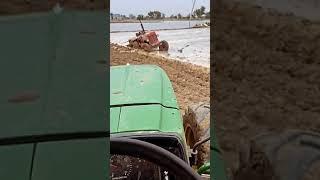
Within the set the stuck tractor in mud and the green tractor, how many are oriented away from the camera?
1

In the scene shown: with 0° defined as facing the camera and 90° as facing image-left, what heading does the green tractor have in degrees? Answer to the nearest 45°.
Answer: approximately 180°

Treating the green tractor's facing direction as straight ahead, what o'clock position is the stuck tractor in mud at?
The stuck tractor in mud is roughly at 12 o'clock from the green tractor.

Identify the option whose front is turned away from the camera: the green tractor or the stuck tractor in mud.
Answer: the green tractor
